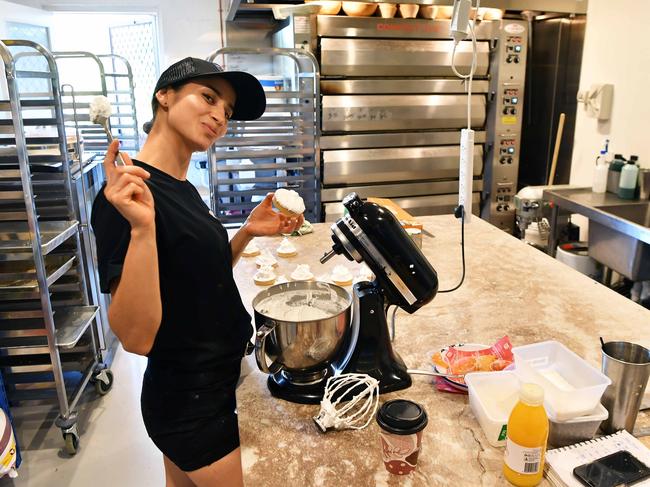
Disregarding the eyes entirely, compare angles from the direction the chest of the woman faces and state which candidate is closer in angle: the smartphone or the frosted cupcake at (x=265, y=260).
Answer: the smartphone

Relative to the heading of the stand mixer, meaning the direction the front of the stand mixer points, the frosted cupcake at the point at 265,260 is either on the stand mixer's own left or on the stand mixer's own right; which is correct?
on the stand mixer's own right

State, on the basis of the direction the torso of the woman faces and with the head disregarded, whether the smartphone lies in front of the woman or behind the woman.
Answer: in front

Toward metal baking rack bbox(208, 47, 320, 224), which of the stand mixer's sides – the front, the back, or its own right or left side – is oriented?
right

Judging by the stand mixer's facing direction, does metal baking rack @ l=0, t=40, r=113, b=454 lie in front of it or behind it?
in front

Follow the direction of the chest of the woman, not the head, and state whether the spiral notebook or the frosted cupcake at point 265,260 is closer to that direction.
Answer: the spiral notebook

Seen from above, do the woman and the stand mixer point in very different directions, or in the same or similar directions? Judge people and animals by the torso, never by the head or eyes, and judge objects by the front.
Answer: very different directions

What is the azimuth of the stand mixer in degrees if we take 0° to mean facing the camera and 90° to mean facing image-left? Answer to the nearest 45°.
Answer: approximately 90°
